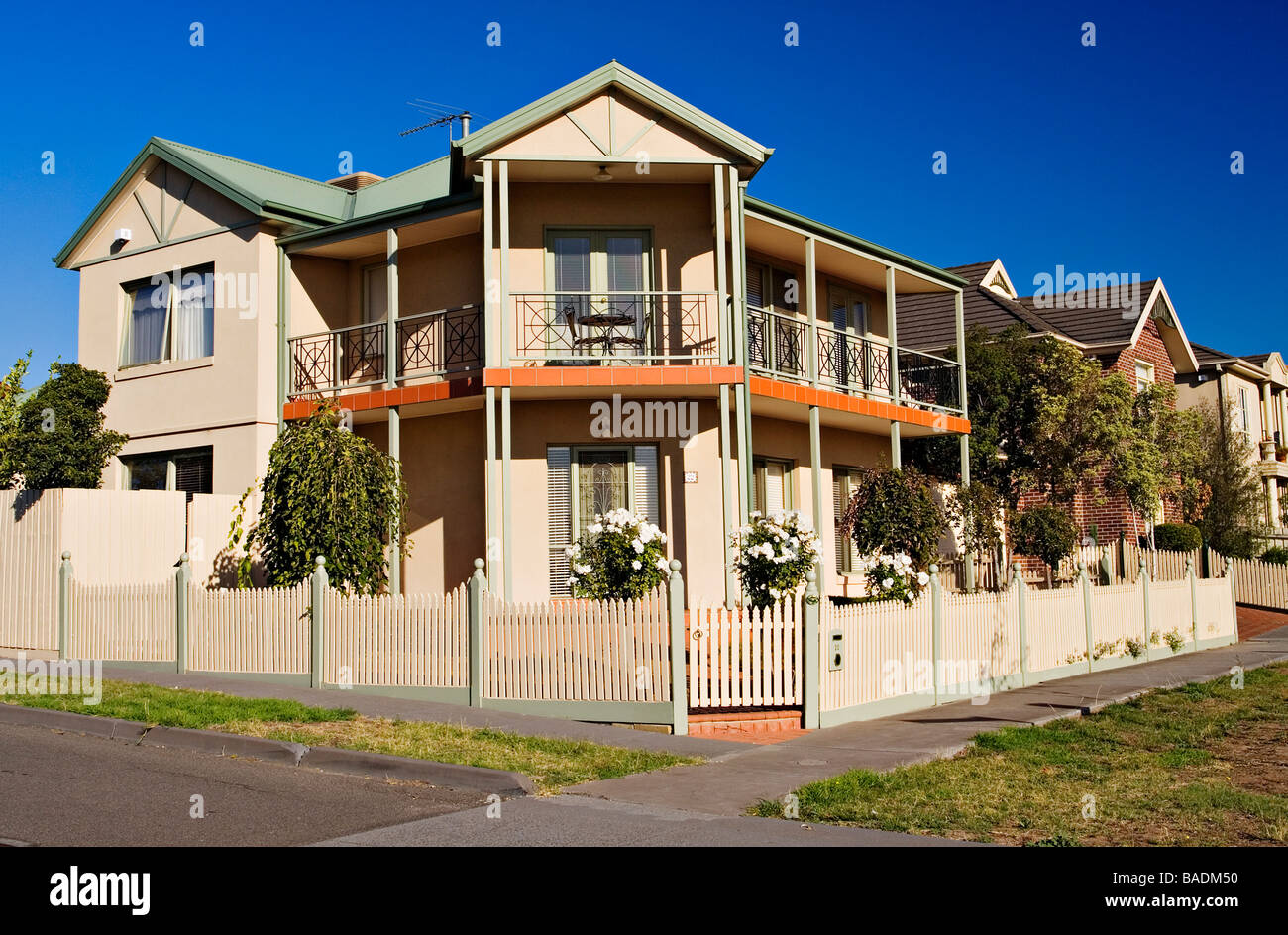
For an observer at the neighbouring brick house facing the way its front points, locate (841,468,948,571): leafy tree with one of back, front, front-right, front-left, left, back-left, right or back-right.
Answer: front-right

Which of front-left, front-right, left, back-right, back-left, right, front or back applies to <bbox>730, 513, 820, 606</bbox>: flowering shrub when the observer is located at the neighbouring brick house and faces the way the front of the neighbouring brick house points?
front-right

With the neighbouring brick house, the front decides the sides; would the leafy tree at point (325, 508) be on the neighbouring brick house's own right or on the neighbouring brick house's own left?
on the neighbouring brick house's own right

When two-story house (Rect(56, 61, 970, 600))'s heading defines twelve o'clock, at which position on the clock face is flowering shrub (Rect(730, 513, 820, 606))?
The flowering shrub is roughly at 11 o'clock from the two-story house.

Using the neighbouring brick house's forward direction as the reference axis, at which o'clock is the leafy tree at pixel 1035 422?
The leafy tree is roughly at 2 o'clock from the neighbouring brick house.

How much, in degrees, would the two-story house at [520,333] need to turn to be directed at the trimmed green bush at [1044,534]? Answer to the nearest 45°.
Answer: approximately 135° to its left

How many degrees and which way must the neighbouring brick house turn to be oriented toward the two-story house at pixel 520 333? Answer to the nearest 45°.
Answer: approximately 90° to its right

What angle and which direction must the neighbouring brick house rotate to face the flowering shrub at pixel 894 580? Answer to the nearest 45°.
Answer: approximately 45° to its right

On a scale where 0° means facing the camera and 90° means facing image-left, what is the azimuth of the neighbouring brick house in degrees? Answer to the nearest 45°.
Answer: approximately 315°

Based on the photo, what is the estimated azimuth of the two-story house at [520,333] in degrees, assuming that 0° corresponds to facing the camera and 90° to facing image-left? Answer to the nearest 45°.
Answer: approximately 0°

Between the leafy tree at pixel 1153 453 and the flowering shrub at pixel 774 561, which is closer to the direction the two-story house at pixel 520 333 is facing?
the flowering shrub

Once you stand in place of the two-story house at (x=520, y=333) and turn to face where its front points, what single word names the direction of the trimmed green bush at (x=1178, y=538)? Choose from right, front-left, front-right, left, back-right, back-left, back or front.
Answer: back-left

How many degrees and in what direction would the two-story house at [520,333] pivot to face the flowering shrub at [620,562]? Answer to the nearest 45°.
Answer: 0° — it already faces it

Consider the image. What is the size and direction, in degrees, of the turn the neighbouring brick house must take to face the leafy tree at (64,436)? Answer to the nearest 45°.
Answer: approximately 90° to its right
